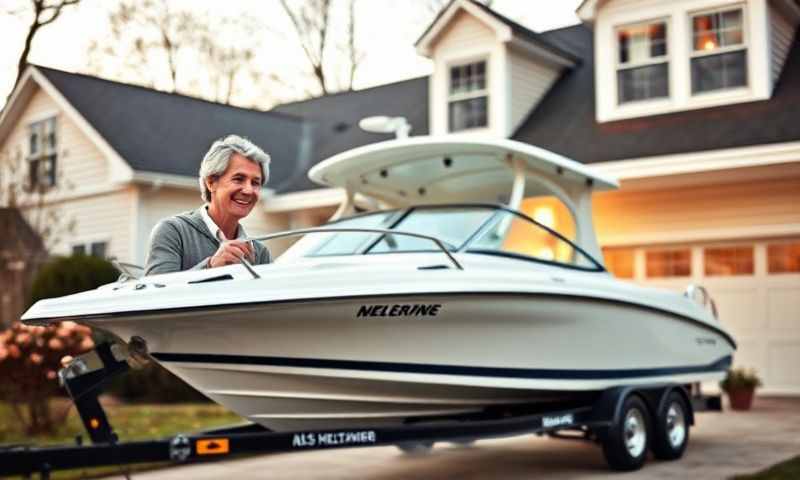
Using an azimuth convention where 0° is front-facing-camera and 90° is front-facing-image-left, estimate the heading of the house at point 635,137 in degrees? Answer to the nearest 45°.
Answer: approximately 45°

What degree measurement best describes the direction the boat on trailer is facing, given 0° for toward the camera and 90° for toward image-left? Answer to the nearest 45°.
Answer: approximately 45°

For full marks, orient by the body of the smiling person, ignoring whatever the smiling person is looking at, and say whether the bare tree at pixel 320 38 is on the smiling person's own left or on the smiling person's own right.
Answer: on the smiling person's own left

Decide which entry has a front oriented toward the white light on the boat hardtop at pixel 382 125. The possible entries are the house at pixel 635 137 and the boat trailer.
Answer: the house

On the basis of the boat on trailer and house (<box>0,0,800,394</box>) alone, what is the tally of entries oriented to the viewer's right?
0

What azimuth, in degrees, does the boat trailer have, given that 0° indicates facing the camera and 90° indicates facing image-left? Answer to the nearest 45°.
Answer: approximately 45°

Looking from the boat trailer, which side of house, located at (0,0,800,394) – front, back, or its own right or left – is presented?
front

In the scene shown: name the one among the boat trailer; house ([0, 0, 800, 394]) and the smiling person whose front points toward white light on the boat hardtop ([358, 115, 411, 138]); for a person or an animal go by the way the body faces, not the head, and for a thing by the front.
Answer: the house

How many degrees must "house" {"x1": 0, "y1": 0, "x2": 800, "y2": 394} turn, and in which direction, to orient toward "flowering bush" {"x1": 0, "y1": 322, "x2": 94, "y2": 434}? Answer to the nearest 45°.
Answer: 0° — it already faces it
